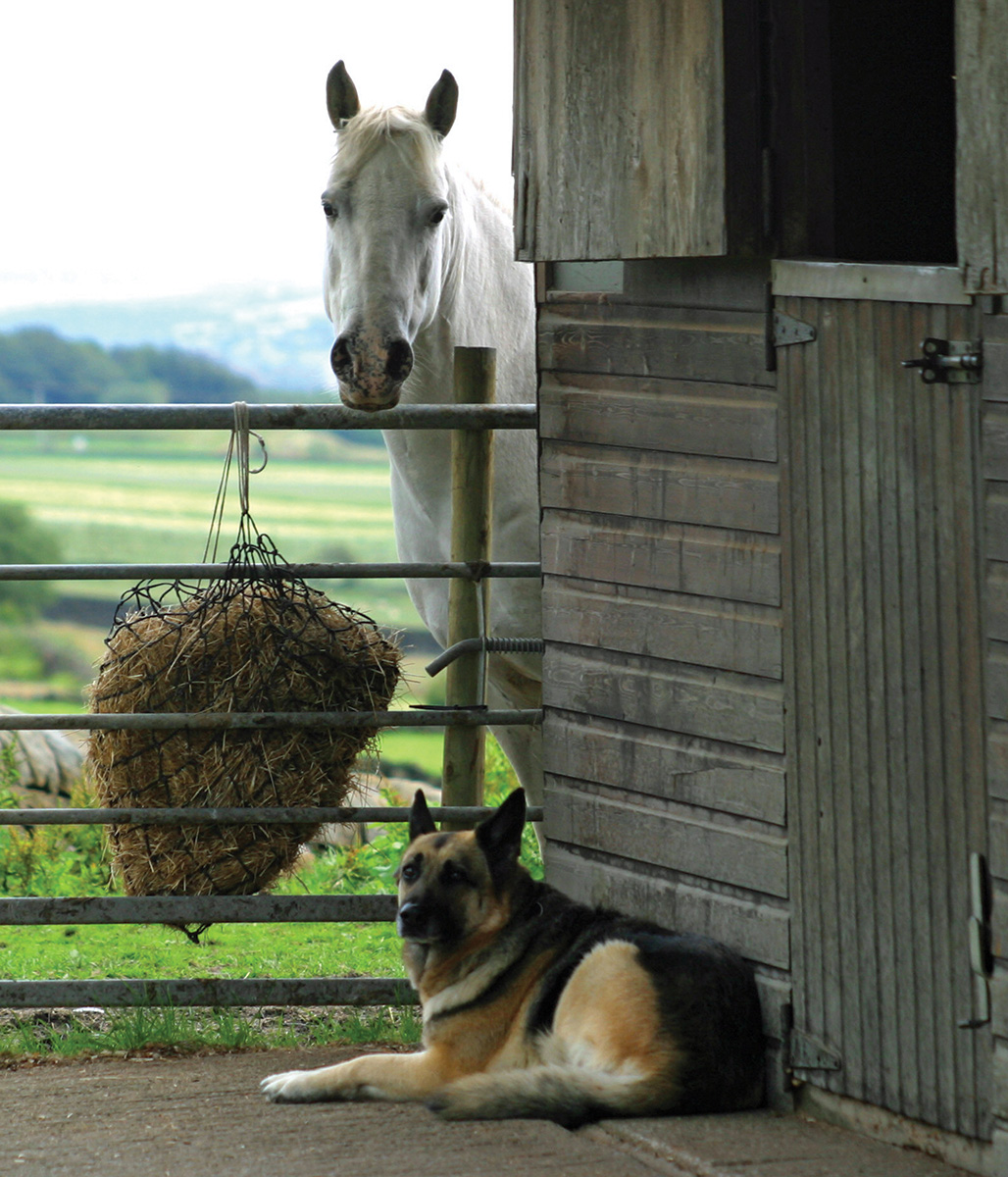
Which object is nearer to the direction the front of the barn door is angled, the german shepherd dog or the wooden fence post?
the german shepherd dog

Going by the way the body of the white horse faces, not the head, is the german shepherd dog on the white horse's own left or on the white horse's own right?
on the white horse's own left

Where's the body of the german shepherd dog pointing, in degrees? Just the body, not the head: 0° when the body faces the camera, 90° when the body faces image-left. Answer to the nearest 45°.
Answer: approximately 90°

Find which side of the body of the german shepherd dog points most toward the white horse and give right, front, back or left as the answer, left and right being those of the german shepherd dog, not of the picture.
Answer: right

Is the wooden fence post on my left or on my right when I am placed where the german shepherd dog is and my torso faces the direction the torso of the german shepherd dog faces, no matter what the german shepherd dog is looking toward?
on my right

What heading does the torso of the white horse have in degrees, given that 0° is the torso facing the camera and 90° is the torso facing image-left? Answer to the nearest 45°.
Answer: approximately 45°

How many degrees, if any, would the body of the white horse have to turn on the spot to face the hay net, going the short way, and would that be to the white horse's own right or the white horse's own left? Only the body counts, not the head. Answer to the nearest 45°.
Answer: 0° — it already faces it
